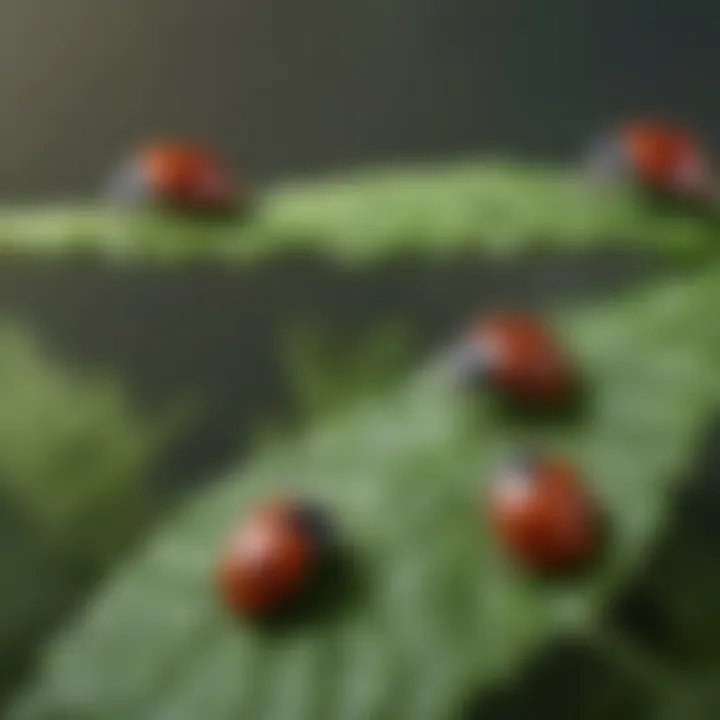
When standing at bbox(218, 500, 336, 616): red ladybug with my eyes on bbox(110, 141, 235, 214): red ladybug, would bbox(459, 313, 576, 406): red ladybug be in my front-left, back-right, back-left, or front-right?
front-right

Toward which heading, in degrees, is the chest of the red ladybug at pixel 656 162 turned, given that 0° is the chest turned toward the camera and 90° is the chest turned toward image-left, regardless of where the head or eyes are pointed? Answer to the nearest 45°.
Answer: approximately 90°
